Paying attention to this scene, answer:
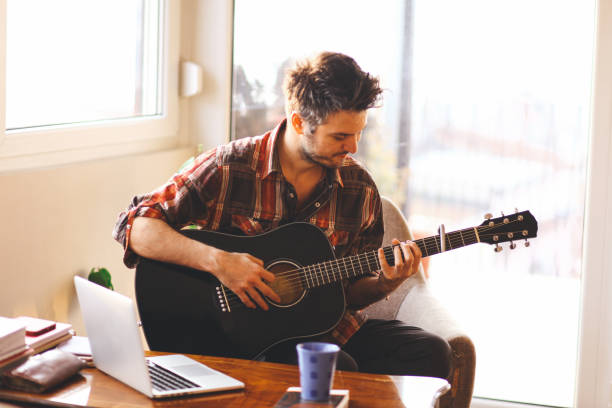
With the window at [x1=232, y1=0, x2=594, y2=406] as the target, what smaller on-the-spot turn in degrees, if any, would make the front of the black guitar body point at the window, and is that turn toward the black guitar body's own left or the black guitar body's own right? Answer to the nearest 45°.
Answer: approximately 135° to the black guitar body's own left

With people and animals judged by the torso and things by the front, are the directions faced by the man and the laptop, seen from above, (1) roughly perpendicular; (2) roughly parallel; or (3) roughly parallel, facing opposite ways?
roughly perpendicular

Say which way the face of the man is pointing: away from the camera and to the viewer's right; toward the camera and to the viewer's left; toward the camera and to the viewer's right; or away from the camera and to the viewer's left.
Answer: toward the camera and to the viewer's right

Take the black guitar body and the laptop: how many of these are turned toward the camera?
1

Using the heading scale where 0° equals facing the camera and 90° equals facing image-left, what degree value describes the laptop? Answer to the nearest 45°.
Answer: approximately 225°

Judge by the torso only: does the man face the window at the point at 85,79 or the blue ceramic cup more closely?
the blue ceramic cup

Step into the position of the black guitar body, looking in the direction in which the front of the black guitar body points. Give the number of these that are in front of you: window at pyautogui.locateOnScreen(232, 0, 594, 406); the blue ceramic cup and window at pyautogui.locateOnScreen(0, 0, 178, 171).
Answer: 1
